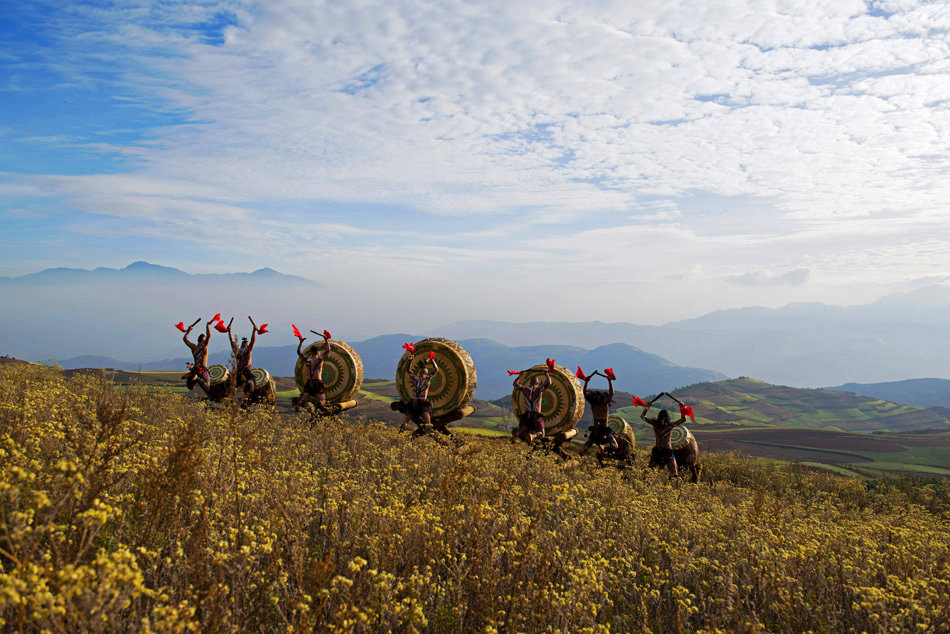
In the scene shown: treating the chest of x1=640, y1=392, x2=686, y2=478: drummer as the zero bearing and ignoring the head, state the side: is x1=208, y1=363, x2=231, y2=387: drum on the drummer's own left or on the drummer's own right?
on the drummer's own right

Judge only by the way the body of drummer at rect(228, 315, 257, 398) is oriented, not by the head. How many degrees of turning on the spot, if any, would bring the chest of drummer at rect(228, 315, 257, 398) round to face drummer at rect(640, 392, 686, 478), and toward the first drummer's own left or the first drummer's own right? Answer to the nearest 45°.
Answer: approximately 45° to the first drummer's own left

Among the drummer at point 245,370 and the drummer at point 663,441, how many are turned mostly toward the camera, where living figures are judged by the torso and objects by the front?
2

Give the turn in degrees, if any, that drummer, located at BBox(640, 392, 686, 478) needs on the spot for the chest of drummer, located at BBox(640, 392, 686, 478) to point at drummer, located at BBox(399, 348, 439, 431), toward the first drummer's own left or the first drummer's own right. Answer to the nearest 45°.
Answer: approximately 90° to the first drummer's own right
